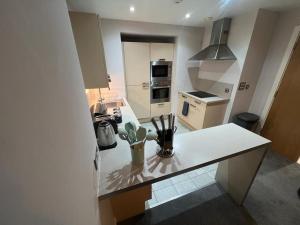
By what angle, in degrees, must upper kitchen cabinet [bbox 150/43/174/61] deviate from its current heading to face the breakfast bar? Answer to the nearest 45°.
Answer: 0° — it already faces it

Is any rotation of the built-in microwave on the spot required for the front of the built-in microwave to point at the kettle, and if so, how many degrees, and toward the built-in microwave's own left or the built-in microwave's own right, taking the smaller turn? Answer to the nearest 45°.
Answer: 0° — it already faces it

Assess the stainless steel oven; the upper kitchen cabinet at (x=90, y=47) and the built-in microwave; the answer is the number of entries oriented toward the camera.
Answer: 2

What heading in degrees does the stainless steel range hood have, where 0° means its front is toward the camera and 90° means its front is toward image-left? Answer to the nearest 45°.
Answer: approximately 45°

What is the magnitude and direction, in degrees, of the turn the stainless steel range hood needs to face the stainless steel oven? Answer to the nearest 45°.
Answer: approximately 45° to its right

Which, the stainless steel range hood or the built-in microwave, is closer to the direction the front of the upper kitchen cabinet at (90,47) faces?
the stainless steel range hood

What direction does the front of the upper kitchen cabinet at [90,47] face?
to the viewer's right

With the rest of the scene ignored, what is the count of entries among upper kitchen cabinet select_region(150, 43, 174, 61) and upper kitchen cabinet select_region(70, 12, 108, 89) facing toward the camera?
1

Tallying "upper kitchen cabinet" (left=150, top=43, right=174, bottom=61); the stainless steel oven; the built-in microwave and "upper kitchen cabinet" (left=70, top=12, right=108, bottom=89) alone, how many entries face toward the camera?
3
